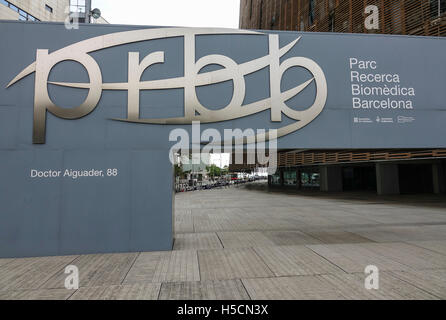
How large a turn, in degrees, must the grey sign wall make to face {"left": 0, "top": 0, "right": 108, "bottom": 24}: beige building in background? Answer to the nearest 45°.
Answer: approximately 135° to its right

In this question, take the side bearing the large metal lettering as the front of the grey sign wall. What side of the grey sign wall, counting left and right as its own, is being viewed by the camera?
front
